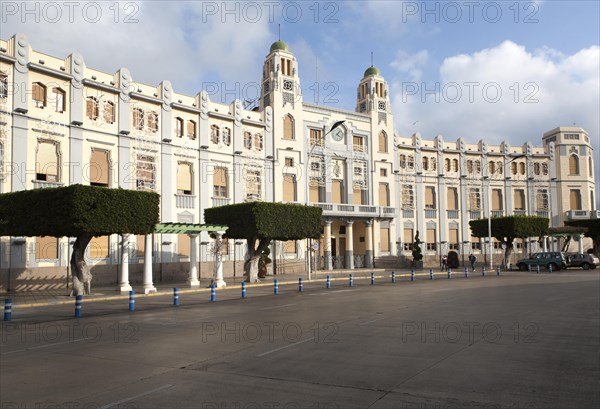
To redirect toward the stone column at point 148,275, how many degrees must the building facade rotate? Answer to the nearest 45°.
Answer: approximately 45° to its right

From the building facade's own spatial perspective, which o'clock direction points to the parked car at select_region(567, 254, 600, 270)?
The parked car is roughly at 10 o'clock from the building facade.

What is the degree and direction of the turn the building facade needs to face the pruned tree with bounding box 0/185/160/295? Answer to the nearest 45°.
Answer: approximately 45° to its right

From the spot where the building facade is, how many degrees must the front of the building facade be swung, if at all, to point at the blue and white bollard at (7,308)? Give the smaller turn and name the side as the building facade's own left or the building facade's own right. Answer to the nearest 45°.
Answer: approximately 45° to the building facade's own right

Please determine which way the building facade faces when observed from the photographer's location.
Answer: facing the viewer and to the right of the viewer
